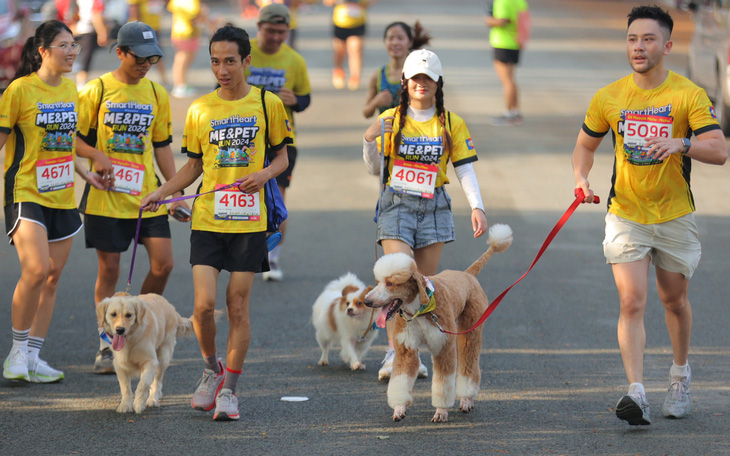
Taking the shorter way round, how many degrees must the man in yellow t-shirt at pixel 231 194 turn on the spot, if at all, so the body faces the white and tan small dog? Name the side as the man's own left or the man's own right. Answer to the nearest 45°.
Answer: approximately 135° to the man's own left

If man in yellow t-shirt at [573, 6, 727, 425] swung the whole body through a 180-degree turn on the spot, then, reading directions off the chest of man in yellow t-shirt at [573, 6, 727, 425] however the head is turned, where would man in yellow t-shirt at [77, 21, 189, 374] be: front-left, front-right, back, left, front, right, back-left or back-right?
left

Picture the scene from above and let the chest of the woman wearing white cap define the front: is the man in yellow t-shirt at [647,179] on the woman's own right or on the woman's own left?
on the woman's own left

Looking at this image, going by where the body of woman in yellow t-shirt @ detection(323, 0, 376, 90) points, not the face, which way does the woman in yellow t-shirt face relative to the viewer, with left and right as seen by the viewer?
facing the viewer

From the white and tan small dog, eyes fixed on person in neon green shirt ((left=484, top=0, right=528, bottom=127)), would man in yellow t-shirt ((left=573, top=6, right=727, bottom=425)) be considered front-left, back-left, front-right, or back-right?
back-right

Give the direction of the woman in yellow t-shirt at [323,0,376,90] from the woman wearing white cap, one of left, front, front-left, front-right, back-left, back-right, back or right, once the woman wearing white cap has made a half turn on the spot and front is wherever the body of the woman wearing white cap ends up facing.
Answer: front

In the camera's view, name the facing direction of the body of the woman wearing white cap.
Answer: toward the camera

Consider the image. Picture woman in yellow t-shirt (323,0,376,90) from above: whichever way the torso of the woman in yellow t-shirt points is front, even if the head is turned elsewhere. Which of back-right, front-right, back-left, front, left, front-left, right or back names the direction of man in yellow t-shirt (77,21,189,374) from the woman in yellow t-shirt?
front

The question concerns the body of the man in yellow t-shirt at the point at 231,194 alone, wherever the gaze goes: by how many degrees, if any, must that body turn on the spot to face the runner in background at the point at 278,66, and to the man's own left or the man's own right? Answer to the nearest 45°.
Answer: approximately 180°

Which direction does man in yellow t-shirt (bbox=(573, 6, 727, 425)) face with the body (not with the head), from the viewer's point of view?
toward the camera

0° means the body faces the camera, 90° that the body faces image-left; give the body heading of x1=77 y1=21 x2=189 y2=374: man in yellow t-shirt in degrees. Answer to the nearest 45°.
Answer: approximately 0°

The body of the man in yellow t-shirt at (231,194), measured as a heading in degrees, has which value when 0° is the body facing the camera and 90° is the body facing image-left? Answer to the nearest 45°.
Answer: approximately 0°

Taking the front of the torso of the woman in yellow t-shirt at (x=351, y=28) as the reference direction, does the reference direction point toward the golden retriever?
yes

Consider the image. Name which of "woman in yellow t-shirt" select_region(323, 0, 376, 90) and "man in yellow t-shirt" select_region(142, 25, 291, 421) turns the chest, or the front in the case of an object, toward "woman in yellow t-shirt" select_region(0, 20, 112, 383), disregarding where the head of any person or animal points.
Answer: "woman in yellow t-shirt" select_region(323, 0, 376, 90)
